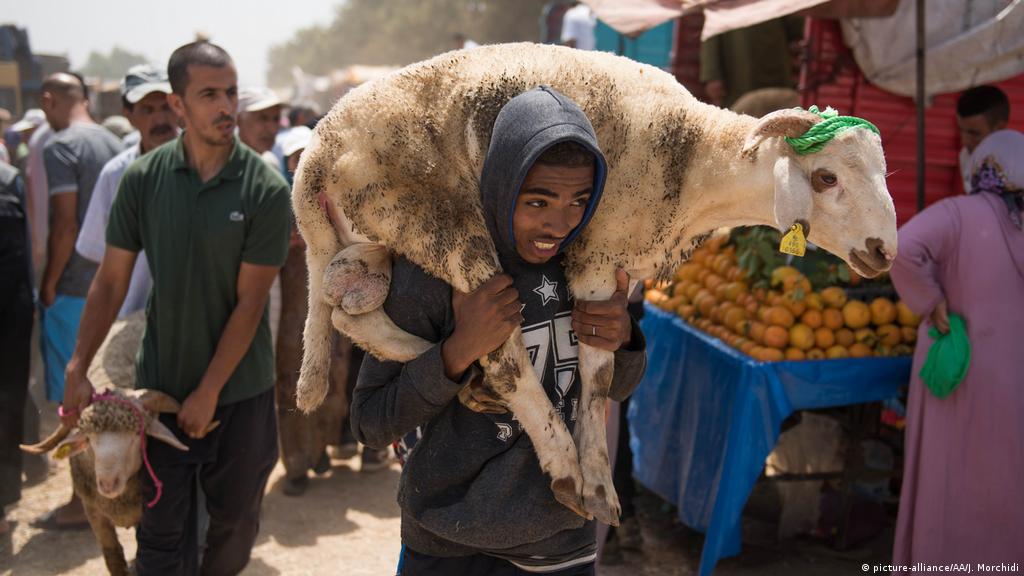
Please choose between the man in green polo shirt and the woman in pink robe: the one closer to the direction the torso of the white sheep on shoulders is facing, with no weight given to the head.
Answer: the woman in pink robe

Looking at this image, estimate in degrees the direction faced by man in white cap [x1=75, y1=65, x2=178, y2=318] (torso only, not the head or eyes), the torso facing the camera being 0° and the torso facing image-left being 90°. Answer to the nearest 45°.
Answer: approximately 315°

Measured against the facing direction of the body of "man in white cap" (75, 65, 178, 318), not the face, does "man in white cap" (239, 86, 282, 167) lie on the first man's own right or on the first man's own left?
on the first man's own left

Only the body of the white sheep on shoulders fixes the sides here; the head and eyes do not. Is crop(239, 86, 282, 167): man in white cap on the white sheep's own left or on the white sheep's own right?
on the white sheep's own left

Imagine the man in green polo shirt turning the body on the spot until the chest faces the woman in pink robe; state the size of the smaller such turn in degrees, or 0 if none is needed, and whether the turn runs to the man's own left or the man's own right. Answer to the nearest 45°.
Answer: approximately 90° to the man's own left

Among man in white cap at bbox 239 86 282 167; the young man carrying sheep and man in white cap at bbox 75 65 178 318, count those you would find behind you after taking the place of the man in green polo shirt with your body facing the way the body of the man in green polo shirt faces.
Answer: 2

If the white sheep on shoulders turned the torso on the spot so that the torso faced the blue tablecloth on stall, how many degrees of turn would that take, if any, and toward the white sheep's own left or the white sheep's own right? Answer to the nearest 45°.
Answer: approximately 90° to the white sheep's own left

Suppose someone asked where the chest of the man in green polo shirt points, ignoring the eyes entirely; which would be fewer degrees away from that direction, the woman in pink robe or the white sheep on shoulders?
the white sheep on shoulders

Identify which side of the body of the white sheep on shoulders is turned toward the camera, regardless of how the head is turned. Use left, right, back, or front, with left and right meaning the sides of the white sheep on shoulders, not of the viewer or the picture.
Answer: right
